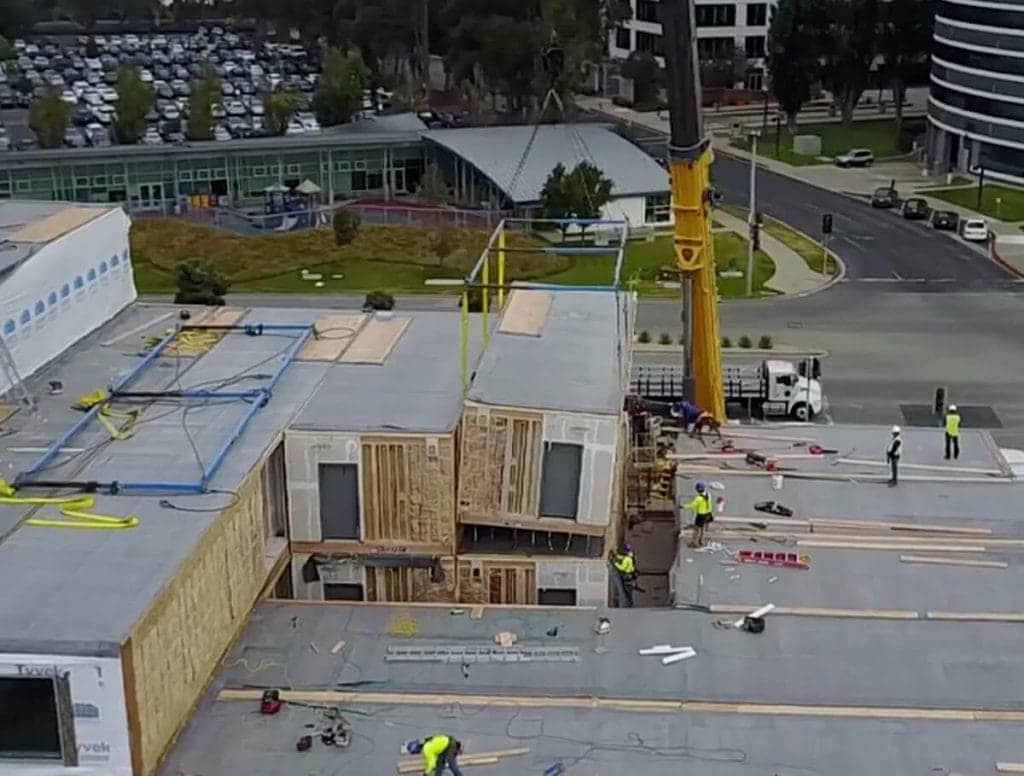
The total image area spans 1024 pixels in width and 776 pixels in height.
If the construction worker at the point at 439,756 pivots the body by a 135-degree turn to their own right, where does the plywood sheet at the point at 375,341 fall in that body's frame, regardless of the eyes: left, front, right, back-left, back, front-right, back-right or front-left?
front-left

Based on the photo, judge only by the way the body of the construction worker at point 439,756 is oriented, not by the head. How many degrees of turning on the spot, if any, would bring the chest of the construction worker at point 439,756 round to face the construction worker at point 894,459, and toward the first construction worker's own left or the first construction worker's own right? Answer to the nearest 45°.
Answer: approximately 135° to the first construction worker's own right

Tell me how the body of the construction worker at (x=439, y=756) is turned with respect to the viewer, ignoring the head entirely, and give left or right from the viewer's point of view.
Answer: facing to the left of the viewer

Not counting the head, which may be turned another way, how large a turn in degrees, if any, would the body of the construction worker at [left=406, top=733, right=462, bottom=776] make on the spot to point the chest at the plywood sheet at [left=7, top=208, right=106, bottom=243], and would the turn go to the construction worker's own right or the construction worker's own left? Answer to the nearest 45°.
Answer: approximately 45° to the construction worker's own right

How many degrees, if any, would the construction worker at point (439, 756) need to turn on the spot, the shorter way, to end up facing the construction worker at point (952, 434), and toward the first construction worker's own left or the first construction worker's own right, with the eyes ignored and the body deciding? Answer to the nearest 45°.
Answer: approximately 135° to the first construction worker's own right

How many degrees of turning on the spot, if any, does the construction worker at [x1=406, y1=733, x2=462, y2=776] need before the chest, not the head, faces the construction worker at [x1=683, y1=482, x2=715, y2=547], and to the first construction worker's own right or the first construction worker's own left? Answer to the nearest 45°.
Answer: approximately 135° to the first construction worker's own right

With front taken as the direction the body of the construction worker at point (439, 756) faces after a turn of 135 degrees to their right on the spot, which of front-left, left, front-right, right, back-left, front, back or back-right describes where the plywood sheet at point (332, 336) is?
front-left

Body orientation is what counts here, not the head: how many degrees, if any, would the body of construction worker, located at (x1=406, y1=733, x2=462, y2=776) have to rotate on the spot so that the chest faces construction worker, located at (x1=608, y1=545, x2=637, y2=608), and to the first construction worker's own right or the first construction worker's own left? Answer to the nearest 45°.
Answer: approximately 135° to the first construction worker's own right

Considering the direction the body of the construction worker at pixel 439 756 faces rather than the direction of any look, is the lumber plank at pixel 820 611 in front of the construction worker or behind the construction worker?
behind

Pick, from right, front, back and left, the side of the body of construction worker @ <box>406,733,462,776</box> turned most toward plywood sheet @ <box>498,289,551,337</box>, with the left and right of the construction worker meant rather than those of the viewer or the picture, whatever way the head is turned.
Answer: right

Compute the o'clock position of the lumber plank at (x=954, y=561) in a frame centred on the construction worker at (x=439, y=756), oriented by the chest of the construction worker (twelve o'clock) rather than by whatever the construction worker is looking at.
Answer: The lumber plank is roughly at 5 o'clock from the construction worker.

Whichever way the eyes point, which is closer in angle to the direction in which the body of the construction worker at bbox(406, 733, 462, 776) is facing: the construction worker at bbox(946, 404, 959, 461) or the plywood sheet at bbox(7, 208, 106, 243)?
the plywood sheet
